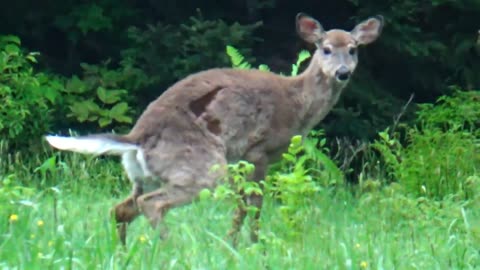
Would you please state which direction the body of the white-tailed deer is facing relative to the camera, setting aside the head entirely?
to the viewer's right

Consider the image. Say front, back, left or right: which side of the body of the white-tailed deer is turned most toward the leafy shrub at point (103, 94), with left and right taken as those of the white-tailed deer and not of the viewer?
left

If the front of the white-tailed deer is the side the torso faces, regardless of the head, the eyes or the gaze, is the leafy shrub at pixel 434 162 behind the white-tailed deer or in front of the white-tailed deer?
in front

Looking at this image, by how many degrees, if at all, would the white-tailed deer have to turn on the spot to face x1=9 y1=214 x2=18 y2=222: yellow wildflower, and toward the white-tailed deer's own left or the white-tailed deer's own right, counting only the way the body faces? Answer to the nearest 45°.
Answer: approximately 135° to the white-tailed deer's own right

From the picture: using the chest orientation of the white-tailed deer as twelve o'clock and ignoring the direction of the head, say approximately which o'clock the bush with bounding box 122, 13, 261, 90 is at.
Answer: The bush is roughly at 9 o'clock from the white-tailed deer.

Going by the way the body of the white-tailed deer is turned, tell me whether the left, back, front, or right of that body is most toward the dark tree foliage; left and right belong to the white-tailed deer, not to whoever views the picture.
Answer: left
